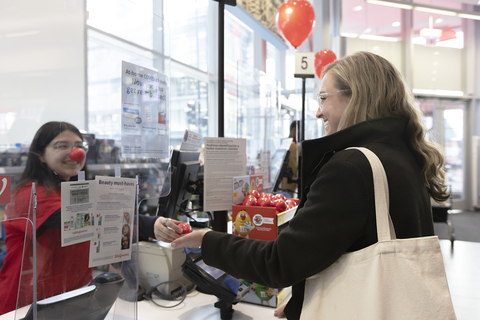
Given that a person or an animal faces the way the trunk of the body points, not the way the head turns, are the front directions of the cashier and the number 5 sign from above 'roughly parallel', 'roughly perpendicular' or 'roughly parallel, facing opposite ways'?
roughly perpendicular

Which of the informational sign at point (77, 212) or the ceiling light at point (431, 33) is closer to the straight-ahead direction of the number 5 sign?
the informational sign

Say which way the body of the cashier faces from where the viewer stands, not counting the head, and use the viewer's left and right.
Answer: facing the viewer and to the right of the viewer

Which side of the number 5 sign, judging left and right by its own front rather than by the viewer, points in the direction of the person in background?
back

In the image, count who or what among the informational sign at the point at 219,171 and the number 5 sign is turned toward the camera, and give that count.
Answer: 2

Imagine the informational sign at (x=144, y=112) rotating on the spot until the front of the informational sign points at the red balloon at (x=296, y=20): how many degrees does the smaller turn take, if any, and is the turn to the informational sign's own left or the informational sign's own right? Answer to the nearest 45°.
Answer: approximately 90° to the informational sign's own left

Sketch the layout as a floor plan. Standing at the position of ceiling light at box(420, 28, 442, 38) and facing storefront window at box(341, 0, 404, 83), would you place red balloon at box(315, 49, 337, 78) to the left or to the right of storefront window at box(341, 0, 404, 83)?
left

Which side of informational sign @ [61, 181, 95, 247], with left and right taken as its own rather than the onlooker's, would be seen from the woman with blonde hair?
front

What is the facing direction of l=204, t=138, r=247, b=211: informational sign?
toward the camera

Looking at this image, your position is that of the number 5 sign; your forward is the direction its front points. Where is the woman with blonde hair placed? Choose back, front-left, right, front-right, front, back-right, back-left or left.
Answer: front

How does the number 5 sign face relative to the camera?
toward the camera

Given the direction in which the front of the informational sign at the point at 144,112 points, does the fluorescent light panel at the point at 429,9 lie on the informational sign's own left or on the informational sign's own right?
on the informational sign's own left

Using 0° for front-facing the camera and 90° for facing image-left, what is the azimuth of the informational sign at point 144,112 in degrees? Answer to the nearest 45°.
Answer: approximately 315°

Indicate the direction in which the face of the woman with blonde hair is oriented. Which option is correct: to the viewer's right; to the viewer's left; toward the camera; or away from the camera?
to the viewer's left

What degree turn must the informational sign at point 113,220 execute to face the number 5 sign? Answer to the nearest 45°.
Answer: approximately 90° to its left

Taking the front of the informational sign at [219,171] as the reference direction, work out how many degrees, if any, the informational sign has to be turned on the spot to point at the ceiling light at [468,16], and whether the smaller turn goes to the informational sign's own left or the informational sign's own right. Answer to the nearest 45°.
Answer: approximately 135° to the informational sign's own left
